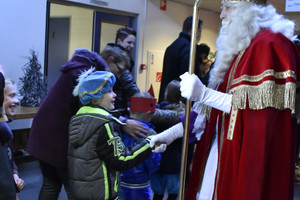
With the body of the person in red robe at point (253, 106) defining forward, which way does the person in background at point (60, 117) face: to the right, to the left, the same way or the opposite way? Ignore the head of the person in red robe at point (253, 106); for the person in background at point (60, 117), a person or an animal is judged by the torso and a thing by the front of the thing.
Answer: the opposite way

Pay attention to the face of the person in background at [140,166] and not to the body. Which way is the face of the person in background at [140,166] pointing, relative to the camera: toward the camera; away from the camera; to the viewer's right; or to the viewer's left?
away from the camera

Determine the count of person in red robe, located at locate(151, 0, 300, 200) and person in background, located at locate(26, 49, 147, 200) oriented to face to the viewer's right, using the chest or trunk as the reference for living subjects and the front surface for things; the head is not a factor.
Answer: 1

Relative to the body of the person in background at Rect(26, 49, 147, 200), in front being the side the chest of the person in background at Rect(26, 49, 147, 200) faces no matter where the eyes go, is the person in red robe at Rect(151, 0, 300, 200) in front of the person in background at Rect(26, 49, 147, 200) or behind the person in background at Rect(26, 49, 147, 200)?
in front

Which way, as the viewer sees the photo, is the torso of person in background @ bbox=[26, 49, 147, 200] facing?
to the viewer's right

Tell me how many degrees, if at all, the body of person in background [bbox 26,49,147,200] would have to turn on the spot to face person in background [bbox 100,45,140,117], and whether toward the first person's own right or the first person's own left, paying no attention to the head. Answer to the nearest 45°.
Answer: approximately 45° to the first person's own left

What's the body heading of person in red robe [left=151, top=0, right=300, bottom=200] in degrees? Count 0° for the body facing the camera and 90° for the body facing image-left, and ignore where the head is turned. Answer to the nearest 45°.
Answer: approximately 90°
